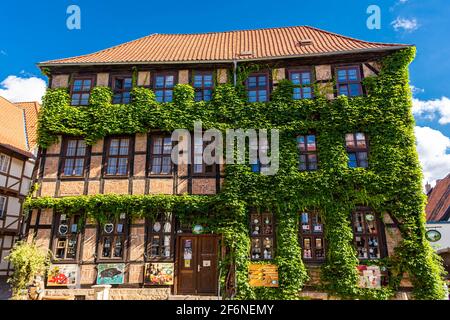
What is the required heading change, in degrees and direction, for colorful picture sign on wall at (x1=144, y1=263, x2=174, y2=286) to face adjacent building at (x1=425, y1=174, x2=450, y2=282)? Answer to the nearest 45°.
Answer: approximately 90° to its left

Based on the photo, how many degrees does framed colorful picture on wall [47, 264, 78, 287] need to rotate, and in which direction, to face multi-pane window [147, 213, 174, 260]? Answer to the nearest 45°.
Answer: approximately 45° to its left

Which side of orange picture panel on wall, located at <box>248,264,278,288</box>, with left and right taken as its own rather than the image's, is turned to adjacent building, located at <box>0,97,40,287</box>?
right

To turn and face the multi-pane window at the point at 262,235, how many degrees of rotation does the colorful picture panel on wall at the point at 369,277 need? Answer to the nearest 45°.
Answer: approximately 90° to its right

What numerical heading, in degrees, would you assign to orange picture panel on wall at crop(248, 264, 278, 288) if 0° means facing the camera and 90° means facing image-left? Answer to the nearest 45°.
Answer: approximately 0°

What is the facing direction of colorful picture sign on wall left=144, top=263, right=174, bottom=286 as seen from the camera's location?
facing the viewer

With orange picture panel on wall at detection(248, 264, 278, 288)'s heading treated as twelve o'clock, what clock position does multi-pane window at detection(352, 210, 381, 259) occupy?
The multi-pane window is roughly at 9 o'clock from the orange picture panel on wall.

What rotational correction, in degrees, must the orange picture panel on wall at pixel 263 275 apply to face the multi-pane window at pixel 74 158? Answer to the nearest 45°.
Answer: approximately 90° to its right

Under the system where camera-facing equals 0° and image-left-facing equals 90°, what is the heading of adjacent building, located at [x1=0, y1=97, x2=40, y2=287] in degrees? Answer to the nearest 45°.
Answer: approximately 315°

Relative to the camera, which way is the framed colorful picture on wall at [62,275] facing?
toward the camera

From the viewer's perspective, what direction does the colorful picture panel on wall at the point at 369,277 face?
toward the camera
